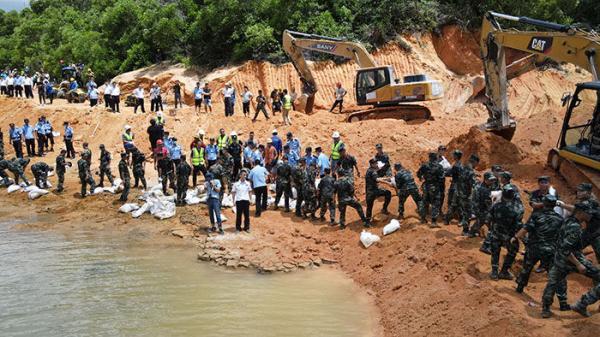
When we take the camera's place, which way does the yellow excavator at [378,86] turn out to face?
facing to the left of the viewer

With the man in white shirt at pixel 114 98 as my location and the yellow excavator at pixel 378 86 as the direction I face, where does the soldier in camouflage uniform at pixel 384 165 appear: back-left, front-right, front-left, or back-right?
front-right

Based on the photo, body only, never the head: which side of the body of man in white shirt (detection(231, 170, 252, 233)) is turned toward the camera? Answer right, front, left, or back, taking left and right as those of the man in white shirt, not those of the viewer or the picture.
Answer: front

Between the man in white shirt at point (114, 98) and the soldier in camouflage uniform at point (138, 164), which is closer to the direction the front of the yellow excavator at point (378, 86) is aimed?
the man in white shirt

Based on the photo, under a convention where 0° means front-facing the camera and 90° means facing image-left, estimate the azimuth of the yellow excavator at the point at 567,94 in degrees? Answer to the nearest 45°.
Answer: approximately 90°

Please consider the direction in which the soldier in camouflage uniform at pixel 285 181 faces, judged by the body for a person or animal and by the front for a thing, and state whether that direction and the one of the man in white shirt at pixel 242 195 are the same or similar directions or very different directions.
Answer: very different directions

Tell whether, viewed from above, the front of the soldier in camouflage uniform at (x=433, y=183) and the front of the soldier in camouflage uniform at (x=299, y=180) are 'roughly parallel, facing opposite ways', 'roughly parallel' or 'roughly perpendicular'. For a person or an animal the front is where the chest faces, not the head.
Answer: roughly perpendicular

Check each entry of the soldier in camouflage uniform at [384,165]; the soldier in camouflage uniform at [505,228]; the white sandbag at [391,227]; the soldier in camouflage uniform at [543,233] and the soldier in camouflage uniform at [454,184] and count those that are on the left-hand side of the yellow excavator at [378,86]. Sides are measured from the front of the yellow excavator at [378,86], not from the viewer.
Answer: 5

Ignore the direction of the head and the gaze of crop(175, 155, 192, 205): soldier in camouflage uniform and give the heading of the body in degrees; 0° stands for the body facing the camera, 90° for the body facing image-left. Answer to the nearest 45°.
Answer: approximately 180°

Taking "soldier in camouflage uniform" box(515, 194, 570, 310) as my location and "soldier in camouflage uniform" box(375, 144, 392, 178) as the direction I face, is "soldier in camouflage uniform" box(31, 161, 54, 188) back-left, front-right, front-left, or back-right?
front-left

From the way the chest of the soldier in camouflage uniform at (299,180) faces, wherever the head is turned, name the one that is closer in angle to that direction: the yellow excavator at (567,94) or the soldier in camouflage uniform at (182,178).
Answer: the yellow excavator
